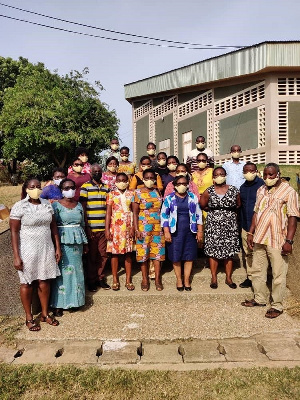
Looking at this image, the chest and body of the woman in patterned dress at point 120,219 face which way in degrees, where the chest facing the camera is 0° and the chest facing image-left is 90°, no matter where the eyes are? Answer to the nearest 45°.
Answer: approximately 0°

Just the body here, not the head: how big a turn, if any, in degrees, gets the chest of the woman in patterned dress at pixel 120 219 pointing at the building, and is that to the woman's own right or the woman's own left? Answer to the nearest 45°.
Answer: approximately 135° to the woman's own left

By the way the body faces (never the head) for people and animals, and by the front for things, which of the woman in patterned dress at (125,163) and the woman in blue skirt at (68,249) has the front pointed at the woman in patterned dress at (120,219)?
the woman in patterned dress at (125,163)

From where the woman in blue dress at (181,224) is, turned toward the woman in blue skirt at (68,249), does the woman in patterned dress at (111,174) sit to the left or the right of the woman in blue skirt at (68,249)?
right
